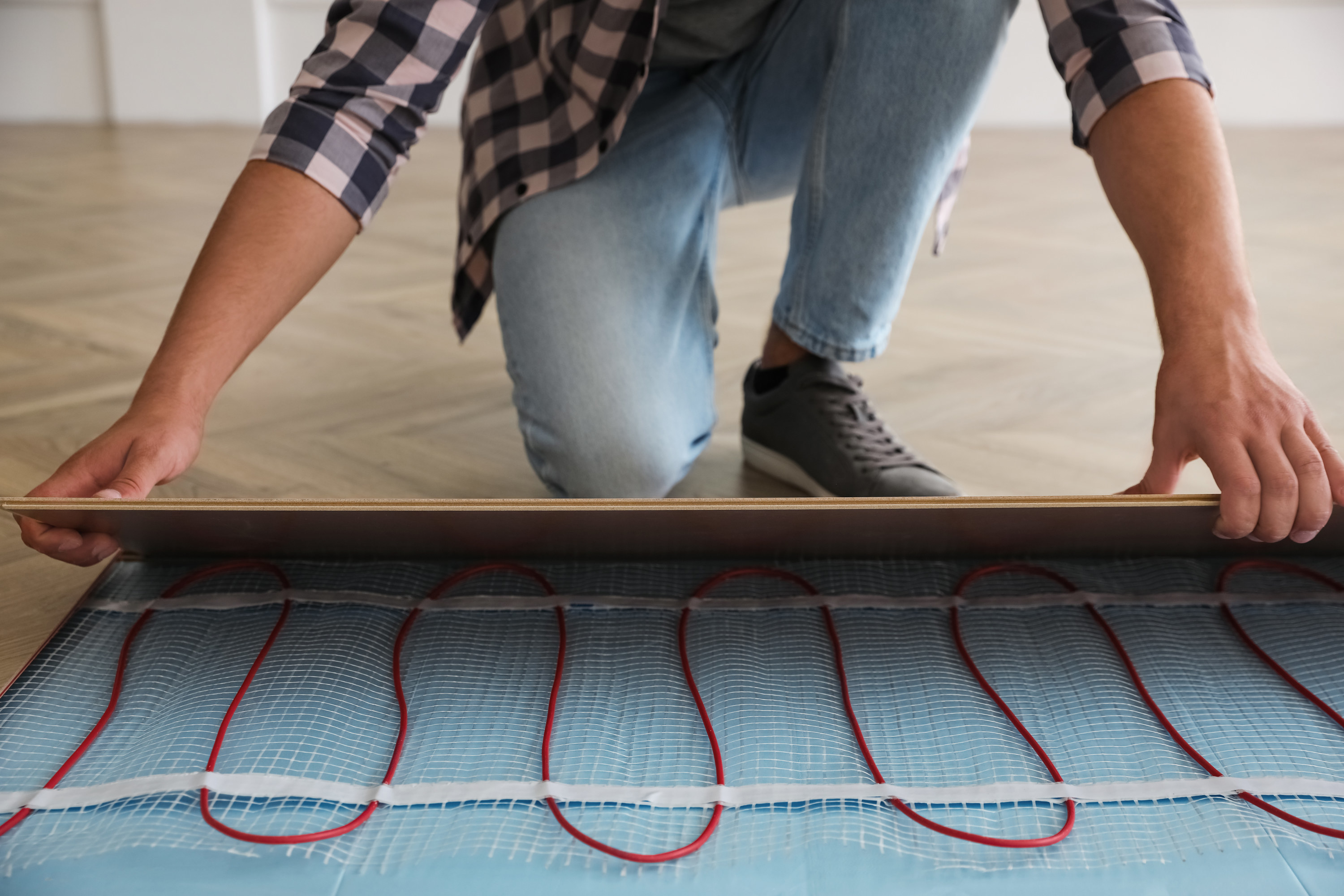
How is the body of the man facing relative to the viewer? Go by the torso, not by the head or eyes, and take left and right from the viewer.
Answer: facing the viewer
